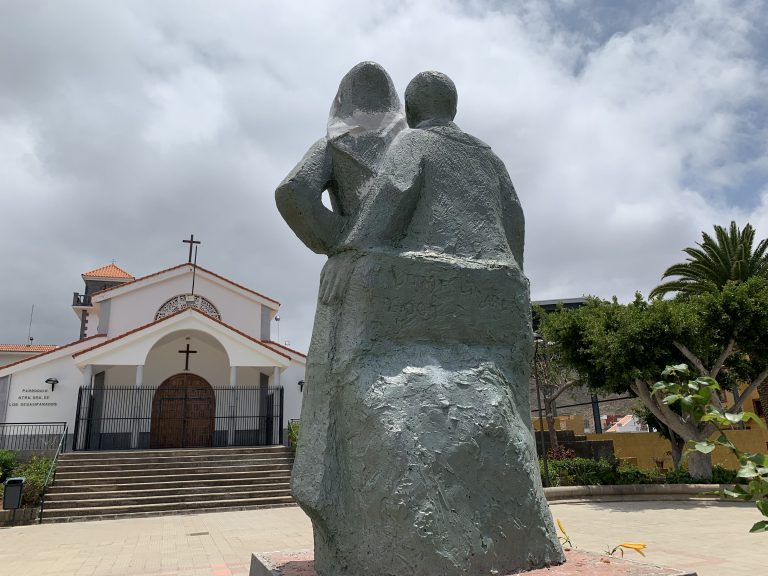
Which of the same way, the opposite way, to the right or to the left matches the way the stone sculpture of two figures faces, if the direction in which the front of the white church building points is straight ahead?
the opposite way

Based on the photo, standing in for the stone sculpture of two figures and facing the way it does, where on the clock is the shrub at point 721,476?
The shrub is roughly at 1 o'clock from the stone sculpture of two figures.

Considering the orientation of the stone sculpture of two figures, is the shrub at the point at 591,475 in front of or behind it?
in front

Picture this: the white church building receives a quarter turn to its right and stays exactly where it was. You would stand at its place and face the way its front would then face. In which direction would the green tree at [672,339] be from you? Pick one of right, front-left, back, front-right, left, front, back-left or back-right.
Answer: back-left

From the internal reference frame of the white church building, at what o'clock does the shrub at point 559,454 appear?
The shrub is roughly at 10 o'clock from the white church building.

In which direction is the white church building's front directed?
toward the camera

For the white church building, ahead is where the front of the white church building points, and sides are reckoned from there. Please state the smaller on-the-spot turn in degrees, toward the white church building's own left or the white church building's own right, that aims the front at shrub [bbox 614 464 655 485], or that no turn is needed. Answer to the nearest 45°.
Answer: approximately 45° to the white church building's own left

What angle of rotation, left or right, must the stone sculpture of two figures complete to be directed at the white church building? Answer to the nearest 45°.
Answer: approximately 45° to its left

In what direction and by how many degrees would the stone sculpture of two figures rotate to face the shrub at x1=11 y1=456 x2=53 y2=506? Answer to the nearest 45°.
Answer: approximately 45° to its left

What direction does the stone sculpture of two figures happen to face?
away from the camera

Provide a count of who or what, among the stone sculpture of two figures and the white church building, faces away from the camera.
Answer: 1

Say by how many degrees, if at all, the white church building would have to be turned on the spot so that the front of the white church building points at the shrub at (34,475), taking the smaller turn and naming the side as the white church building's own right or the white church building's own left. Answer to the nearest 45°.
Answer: approximately 45° to the white church building's own right

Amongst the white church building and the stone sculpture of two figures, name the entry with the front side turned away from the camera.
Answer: the stone sculpture of two figures

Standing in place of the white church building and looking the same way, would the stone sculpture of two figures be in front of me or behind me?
in front

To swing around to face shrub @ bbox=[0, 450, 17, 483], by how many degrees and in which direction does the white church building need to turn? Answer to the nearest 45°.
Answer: approximately 45° to its right

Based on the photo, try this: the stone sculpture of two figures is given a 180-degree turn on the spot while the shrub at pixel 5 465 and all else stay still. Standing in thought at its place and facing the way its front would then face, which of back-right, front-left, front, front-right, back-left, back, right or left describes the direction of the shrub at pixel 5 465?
back-right

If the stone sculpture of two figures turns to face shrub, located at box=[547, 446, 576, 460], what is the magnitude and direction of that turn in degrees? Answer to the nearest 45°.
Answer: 0° — it already faces it
